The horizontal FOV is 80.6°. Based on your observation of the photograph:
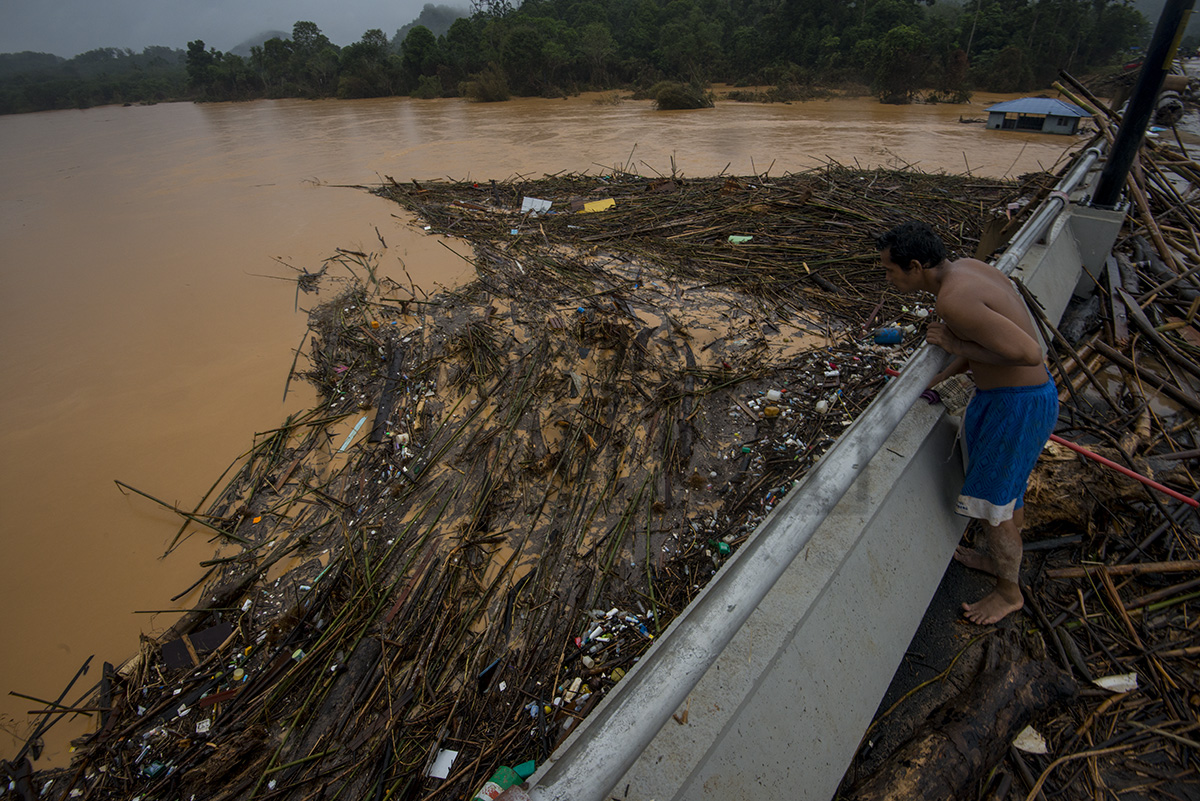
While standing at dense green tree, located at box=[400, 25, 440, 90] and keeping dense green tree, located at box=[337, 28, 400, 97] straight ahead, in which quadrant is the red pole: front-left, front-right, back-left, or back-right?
back-left

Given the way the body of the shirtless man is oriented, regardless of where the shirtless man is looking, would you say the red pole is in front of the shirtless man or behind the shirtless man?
behind

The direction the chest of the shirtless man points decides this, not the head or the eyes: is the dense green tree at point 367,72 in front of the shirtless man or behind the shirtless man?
in front

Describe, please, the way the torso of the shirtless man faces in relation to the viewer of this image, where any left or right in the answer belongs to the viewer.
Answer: facing to the left of the viewer

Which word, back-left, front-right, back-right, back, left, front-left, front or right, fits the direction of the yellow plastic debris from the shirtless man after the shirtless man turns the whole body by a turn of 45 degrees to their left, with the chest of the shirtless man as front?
right

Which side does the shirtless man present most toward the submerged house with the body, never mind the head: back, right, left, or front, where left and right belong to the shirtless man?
right

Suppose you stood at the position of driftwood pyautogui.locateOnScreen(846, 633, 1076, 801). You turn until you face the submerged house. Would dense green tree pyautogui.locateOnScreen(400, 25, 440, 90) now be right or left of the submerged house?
left

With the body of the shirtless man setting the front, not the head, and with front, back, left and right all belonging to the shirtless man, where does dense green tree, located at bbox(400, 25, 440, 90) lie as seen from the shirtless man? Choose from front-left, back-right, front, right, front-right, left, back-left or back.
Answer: front-right

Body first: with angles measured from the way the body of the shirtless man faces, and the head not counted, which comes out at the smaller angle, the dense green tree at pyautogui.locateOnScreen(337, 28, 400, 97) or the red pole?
the dense green tree

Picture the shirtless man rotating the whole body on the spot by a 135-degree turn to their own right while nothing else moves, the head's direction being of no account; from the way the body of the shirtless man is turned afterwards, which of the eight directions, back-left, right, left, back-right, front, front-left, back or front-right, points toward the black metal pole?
front-left
